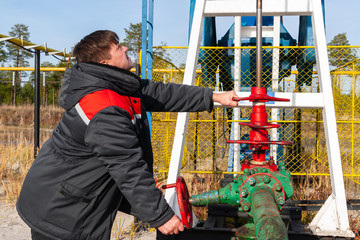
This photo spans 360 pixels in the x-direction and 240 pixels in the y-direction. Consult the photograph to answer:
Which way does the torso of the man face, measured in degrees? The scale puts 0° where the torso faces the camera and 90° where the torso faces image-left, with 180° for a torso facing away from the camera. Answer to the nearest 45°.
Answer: approximately 270°

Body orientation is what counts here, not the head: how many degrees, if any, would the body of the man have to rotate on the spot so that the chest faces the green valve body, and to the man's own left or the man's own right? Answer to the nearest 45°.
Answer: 0° — they already face it

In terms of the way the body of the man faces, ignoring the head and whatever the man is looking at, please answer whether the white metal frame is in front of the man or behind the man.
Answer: in front

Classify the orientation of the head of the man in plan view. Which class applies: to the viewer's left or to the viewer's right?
to the viewer's right

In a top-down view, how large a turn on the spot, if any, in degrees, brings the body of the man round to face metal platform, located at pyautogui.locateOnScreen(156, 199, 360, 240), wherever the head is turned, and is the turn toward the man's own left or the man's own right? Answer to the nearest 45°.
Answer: approximately 45° to the man's own left
